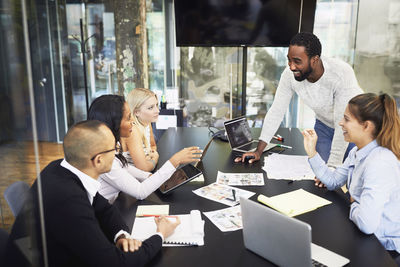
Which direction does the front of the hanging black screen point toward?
toward the camera

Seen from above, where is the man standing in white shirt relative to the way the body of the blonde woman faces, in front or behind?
in front

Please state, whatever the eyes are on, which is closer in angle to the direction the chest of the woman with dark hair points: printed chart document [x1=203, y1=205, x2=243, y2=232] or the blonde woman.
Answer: the printed chart document

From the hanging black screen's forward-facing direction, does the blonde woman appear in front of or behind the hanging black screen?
in front

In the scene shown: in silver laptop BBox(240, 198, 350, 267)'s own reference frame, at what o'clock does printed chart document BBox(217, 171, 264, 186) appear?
The printed chart document is roughly at 10 o'clock from the silver laptop.

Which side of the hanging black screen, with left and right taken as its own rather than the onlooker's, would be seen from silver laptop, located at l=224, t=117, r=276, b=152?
front

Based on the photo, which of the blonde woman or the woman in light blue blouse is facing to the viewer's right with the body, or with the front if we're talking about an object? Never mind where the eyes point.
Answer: the blonde woman

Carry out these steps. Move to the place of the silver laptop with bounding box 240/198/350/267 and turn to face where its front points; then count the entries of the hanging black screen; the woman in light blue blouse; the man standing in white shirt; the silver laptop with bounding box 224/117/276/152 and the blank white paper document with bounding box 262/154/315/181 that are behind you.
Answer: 0

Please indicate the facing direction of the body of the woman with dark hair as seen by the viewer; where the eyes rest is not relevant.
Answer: to the viewer's right

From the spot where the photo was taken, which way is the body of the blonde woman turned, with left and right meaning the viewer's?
facing to the right of the viewer

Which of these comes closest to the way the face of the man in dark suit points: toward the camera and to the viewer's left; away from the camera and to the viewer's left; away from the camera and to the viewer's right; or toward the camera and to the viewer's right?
away from the camera and to the viewer's right

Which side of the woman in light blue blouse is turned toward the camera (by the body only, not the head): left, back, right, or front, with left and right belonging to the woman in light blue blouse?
left

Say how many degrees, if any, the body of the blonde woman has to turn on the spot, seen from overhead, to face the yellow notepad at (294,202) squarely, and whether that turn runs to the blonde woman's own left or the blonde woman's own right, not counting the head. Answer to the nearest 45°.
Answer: approximately 45° to the blonde woman's own right

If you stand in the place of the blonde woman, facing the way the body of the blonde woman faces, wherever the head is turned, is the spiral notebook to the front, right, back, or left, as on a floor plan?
right

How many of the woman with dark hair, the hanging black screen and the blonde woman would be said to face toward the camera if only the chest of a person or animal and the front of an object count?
1
